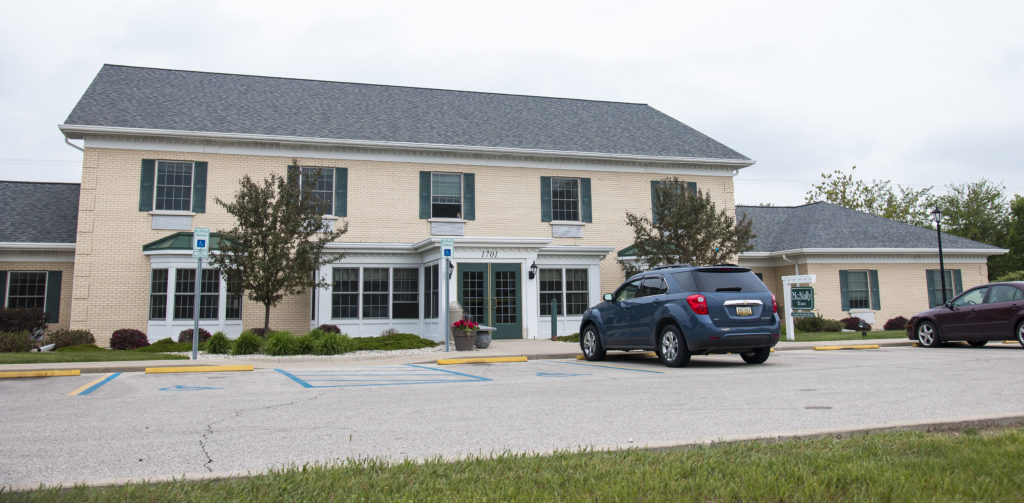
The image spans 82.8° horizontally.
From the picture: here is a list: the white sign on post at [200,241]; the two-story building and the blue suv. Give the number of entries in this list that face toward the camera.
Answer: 2

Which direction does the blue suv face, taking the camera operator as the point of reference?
facing away from the viewer and to the left of the viewer

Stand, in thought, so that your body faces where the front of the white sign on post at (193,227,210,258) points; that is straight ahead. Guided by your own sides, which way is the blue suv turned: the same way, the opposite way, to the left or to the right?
the opposite way

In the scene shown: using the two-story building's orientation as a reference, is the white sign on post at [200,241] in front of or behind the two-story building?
in front

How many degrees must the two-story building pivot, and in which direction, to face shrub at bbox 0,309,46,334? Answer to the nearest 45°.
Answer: approximately 90° to its right

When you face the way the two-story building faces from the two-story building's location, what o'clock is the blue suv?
The blue suv is roughly at 11 o'clock from the two-story building.

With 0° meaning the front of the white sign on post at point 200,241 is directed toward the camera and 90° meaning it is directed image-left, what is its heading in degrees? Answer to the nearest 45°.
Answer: approximately 0°

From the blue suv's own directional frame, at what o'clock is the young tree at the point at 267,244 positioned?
The young tree is roughly at 11 o'clock from the blue suv.

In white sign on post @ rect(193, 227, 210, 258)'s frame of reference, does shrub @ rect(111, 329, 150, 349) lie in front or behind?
behind

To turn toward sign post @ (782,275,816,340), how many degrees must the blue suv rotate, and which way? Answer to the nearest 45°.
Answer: approximately 45° to its right

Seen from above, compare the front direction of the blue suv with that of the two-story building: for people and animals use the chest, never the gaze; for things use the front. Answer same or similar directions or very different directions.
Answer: very different directions
